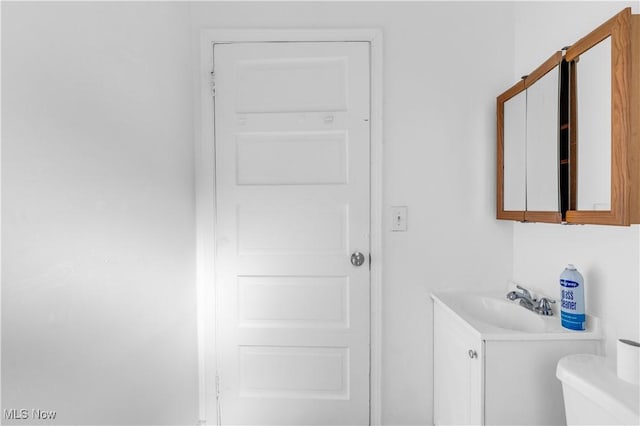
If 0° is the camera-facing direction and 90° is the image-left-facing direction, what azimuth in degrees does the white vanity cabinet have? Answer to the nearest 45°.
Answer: approximately 90°

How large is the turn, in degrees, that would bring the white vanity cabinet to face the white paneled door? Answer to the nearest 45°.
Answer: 0° — it already faces it
